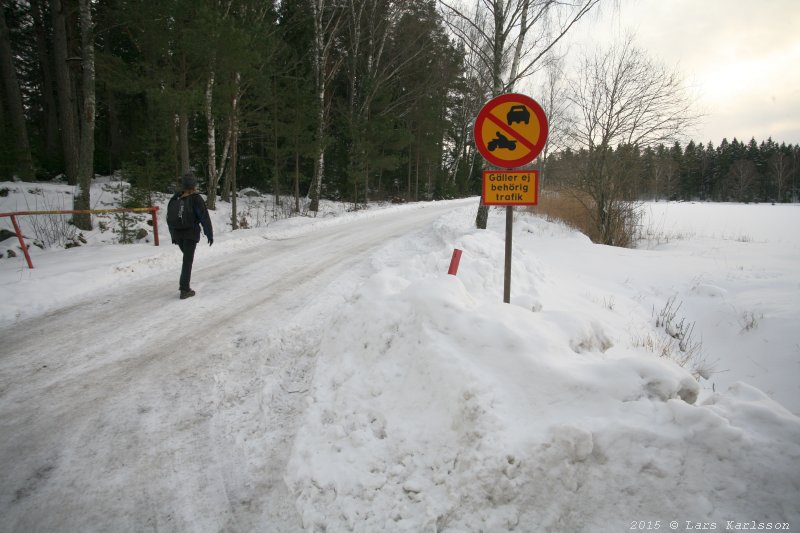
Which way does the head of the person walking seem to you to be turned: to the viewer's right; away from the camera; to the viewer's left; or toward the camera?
away from the camera

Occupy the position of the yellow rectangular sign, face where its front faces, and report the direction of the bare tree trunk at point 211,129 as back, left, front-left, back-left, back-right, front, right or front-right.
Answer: back-right

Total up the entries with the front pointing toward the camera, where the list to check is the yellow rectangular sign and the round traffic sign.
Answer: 2

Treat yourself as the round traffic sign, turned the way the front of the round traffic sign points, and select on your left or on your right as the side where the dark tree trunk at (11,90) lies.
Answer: on your right

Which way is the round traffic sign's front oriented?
toward the camera

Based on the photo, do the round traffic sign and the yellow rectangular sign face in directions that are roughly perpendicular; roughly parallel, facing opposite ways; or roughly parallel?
roughly parallel

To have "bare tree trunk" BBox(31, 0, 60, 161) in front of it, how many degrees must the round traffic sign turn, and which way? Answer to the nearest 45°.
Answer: approximately 135° to its right

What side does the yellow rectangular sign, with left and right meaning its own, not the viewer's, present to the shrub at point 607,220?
back

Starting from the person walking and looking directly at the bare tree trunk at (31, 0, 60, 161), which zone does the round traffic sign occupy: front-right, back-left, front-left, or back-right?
back-right

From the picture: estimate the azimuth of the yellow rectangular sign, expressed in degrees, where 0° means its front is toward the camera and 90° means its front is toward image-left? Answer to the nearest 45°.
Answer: approximately 0°
